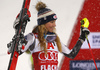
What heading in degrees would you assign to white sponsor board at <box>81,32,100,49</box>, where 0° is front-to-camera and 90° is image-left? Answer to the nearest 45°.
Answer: approximately 0°

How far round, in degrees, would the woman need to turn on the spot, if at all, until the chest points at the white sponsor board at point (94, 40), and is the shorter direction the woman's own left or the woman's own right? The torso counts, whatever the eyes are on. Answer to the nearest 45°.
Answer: approximately 90° to the woman's own left

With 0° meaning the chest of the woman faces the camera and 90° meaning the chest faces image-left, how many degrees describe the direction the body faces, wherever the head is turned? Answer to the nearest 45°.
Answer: approximately 315°
